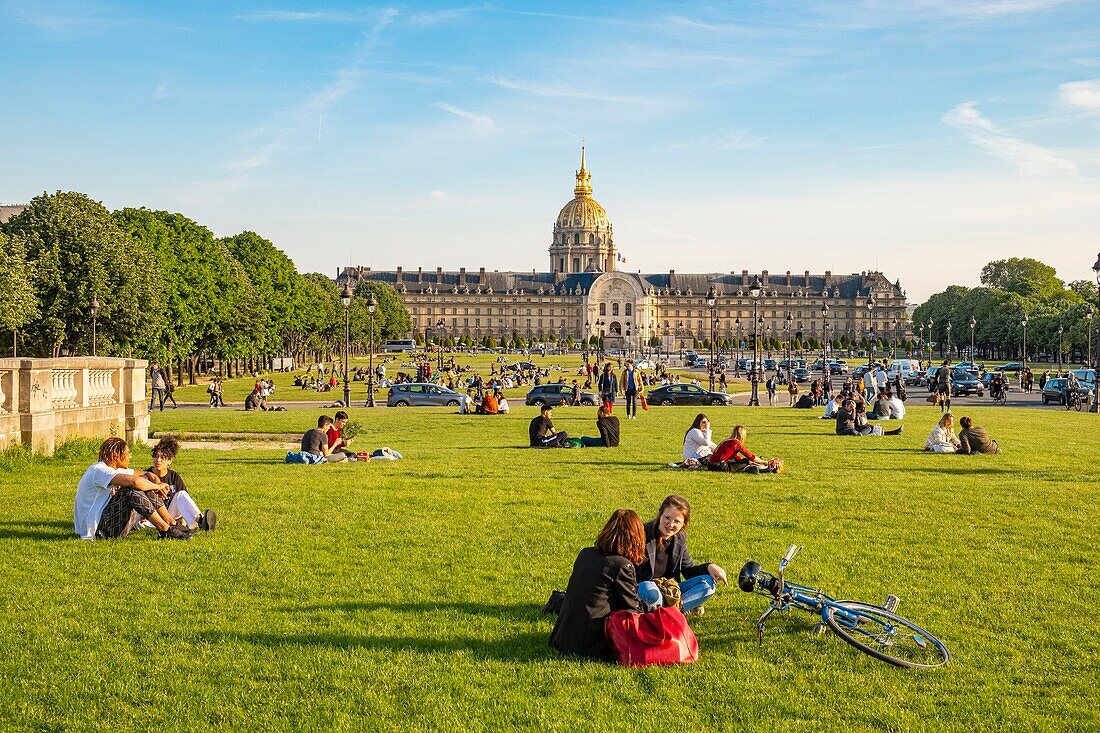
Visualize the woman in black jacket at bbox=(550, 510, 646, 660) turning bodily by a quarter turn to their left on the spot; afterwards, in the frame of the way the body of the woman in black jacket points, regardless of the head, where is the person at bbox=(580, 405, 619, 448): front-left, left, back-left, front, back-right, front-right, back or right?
front-right

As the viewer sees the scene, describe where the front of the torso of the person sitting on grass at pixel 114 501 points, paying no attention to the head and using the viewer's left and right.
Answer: facing to the right of the viewer

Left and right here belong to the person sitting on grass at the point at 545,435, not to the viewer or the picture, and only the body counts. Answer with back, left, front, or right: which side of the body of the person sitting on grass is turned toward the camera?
right

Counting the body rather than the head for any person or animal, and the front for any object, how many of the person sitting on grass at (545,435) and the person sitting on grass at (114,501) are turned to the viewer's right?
2

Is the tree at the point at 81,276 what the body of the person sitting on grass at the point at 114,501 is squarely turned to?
no

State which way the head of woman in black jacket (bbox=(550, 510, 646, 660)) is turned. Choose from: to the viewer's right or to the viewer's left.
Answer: to the viewer's right

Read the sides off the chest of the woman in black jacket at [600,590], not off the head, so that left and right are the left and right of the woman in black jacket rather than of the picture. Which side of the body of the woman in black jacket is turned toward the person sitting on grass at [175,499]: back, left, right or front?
left

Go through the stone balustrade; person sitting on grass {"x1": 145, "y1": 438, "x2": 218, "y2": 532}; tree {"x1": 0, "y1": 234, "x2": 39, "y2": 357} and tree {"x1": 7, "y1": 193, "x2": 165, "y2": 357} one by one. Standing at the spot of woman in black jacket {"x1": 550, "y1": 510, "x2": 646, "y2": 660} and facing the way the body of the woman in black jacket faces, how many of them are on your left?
4

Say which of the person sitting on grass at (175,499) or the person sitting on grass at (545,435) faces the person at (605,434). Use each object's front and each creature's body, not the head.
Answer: the person sitting on grass at (545,435)

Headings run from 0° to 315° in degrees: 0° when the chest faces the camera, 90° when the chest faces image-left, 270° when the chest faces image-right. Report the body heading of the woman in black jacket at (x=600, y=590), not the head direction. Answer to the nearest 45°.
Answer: approximately 225°

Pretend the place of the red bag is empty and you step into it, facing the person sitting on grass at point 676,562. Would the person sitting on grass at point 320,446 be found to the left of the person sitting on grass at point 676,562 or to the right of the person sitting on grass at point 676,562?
left

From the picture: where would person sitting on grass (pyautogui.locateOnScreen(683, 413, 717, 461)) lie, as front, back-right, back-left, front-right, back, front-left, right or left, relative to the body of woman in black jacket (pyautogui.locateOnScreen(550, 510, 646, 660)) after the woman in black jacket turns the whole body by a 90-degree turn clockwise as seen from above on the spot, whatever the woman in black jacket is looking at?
back-left

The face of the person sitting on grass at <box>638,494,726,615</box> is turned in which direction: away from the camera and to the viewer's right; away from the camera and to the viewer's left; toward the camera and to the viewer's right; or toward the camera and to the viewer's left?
toward the camera and to the viewer's left

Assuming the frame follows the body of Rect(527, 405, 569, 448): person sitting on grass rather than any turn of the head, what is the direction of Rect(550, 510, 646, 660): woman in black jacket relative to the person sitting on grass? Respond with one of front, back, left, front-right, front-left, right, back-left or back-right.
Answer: right

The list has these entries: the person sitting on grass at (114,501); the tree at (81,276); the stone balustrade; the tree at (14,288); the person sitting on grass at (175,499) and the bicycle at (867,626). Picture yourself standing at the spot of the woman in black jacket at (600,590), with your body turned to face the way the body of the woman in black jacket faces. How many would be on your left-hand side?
5

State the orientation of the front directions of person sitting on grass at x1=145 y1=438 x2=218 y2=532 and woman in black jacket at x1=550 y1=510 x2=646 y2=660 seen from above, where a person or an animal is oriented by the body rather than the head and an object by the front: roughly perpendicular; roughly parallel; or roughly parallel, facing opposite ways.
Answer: roughly perpendicular

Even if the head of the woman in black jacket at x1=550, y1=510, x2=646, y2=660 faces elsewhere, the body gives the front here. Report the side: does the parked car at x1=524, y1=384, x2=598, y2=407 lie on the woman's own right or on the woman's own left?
on the woman's own left

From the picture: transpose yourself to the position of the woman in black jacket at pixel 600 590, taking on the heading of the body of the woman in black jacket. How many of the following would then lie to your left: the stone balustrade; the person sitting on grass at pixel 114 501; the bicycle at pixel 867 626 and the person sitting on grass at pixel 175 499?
3
